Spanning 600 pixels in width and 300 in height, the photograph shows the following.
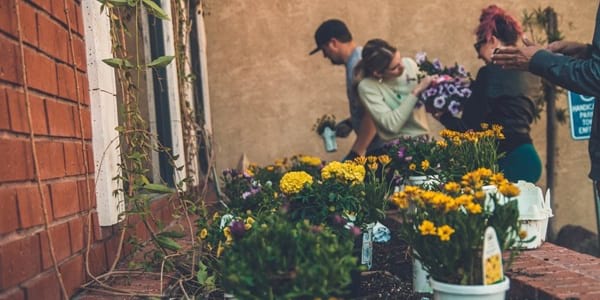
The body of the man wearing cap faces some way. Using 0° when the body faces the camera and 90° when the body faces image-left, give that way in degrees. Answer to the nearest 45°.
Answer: approximately 90°

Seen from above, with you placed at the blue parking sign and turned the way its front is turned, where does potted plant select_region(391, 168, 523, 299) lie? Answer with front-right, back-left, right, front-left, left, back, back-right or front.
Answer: front

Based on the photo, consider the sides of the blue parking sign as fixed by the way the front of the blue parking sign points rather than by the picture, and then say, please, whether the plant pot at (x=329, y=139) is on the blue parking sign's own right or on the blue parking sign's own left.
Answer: on the blue parking sign's own right

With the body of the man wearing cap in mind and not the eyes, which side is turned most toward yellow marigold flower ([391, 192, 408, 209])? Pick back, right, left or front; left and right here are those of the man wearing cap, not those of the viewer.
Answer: left

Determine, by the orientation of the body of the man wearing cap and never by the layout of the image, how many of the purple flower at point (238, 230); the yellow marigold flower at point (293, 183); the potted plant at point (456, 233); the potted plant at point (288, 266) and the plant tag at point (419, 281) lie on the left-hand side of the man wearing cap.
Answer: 5

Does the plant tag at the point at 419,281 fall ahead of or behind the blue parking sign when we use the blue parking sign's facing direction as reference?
ahead

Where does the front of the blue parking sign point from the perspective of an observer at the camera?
facing the viewer

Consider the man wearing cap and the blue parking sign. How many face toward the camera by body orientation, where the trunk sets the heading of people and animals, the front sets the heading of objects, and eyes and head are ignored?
1

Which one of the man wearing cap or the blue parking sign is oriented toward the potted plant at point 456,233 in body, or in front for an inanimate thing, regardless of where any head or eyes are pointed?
the blue parking sign

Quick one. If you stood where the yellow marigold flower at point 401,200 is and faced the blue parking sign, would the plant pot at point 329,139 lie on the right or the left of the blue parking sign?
left

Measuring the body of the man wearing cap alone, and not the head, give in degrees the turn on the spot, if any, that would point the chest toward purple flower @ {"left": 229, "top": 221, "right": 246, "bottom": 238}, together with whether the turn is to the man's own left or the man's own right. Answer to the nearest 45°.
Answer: approximately 90° to the man's own left
